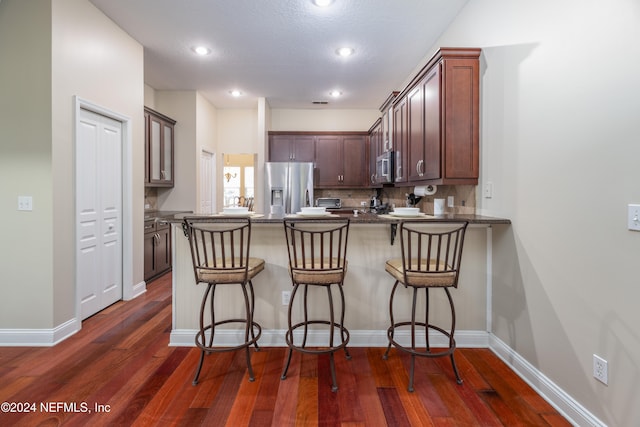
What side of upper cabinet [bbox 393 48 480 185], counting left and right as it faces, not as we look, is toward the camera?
left

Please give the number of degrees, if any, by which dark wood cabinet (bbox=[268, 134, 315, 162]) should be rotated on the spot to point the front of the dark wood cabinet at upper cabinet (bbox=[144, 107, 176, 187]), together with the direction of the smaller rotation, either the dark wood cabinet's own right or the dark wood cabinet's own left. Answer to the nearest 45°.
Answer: approximately 45° to the dark wood cabinet's own right

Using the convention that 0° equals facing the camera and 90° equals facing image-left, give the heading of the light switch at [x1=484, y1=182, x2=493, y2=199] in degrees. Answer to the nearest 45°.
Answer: approximately 45°

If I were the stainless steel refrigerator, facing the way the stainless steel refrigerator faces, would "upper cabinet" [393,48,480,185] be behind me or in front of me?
in front

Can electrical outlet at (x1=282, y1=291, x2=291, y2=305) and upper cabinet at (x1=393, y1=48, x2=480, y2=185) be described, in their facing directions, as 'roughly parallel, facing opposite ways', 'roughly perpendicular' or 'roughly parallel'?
roughly perpendicular

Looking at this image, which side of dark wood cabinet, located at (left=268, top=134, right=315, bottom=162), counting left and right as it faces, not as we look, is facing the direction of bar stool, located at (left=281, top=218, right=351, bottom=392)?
front
